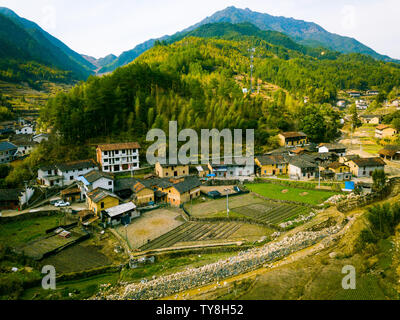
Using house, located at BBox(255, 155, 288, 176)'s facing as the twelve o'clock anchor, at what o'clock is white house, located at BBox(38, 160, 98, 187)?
The white house is roughly at 2 o'clock from the house.

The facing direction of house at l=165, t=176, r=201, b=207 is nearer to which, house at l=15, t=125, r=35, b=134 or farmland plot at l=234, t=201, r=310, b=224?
the farmland plot

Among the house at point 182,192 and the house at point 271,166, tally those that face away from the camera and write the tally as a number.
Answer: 0

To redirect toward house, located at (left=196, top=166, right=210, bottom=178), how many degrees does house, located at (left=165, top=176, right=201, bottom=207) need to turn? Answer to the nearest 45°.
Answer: approximately 135° to its left

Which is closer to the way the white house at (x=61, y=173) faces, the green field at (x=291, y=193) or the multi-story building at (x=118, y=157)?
the green field

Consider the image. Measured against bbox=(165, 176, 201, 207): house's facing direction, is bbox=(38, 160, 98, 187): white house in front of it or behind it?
behind

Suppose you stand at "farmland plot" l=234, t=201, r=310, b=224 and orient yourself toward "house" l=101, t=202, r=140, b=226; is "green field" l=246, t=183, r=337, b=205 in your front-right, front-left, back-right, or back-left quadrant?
back-right

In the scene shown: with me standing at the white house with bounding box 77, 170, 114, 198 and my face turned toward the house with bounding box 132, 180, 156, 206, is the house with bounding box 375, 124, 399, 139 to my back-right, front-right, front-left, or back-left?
front-left

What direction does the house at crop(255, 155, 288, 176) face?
toward the camera

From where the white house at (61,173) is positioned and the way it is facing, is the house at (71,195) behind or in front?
in front

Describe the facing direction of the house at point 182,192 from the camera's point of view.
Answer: facing the viewer and to the right of the viewer

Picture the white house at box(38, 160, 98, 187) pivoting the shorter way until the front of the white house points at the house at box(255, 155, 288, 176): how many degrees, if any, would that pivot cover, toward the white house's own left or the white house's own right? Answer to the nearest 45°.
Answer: approximately 45° to the white house's own left
